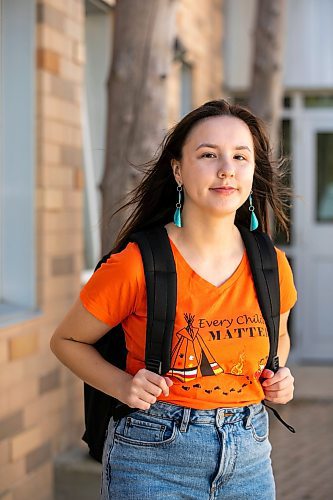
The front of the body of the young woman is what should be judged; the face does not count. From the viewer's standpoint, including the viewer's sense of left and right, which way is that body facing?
facing the viewer and to the right of the viewer

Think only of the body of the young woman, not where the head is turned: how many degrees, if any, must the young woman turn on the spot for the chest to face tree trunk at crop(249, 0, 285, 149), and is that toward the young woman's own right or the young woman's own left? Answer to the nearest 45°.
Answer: approximately 135° to the young woman's own left
